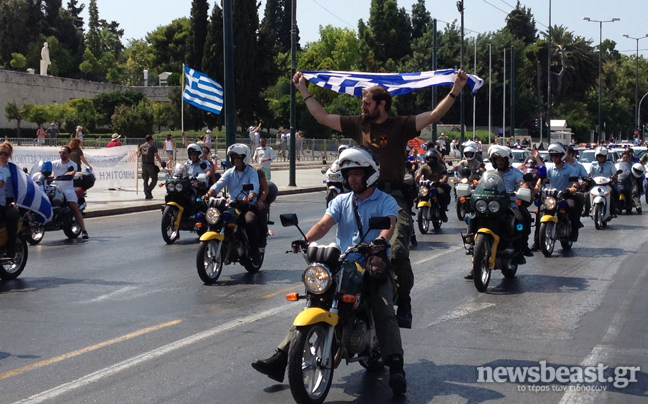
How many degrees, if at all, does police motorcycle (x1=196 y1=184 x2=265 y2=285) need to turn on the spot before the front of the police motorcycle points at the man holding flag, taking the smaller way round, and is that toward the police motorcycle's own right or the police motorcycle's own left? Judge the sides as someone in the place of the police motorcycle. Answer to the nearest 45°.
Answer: approximately 45° to the police motorcycle's own left

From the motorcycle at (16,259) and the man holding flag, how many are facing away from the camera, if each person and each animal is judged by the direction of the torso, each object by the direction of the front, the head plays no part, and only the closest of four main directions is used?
0

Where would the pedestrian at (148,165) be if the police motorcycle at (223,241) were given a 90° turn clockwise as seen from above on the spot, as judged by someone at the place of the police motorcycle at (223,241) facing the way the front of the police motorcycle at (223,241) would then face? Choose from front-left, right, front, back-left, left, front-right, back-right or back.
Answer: front-right

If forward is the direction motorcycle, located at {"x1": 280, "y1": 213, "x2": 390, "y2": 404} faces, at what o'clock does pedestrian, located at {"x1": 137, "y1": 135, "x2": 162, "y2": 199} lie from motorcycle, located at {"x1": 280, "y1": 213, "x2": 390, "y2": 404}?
The pedestrian is roughly at 4 o'clock from the motorcycle.

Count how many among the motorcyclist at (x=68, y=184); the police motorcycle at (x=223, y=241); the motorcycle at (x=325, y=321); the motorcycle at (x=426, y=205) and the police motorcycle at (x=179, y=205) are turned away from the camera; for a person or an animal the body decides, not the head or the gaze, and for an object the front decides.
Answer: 0

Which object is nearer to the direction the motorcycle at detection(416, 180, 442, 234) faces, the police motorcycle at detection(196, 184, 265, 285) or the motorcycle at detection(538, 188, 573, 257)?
the police motorcycle

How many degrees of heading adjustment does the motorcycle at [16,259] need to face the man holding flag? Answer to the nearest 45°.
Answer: approximately 90° to its left

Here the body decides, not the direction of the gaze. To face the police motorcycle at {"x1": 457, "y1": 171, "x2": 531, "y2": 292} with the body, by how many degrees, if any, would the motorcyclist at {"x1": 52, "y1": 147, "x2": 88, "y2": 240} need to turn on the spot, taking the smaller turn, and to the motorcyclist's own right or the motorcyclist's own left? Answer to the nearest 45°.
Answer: approximately 90° to the motorcyclist's own left

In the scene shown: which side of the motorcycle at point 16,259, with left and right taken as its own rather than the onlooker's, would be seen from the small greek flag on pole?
back

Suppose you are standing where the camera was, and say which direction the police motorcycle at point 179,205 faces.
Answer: facing the viewer and to the left of the viewer

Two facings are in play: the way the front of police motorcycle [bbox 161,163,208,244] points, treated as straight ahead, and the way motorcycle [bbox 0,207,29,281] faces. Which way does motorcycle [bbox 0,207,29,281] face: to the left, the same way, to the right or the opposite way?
the same way

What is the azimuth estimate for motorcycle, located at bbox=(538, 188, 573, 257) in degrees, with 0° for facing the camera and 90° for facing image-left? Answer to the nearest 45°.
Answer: approximately 45°

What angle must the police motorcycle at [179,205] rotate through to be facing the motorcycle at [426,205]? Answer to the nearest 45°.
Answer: approximately 135° to its left

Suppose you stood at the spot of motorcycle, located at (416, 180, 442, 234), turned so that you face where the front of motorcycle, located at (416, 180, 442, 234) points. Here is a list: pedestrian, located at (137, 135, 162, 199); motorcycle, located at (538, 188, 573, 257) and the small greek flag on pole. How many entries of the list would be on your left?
1

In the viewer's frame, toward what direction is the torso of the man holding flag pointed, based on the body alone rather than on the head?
toward the camera

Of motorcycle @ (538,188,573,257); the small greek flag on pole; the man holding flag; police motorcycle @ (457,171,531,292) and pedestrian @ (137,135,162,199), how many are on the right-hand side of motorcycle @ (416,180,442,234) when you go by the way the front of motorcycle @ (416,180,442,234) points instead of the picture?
2

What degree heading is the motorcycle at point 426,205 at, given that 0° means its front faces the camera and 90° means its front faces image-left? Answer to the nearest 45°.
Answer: approximately 45°

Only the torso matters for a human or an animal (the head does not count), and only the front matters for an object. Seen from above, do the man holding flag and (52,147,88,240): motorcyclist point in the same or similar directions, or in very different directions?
same or similar directions

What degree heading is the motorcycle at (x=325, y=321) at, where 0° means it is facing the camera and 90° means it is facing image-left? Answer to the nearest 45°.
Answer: approximately 45°

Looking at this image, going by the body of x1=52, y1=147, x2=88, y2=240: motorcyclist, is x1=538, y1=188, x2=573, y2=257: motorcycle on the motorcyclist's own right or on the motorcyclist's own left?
on the motorcyclist's own left
